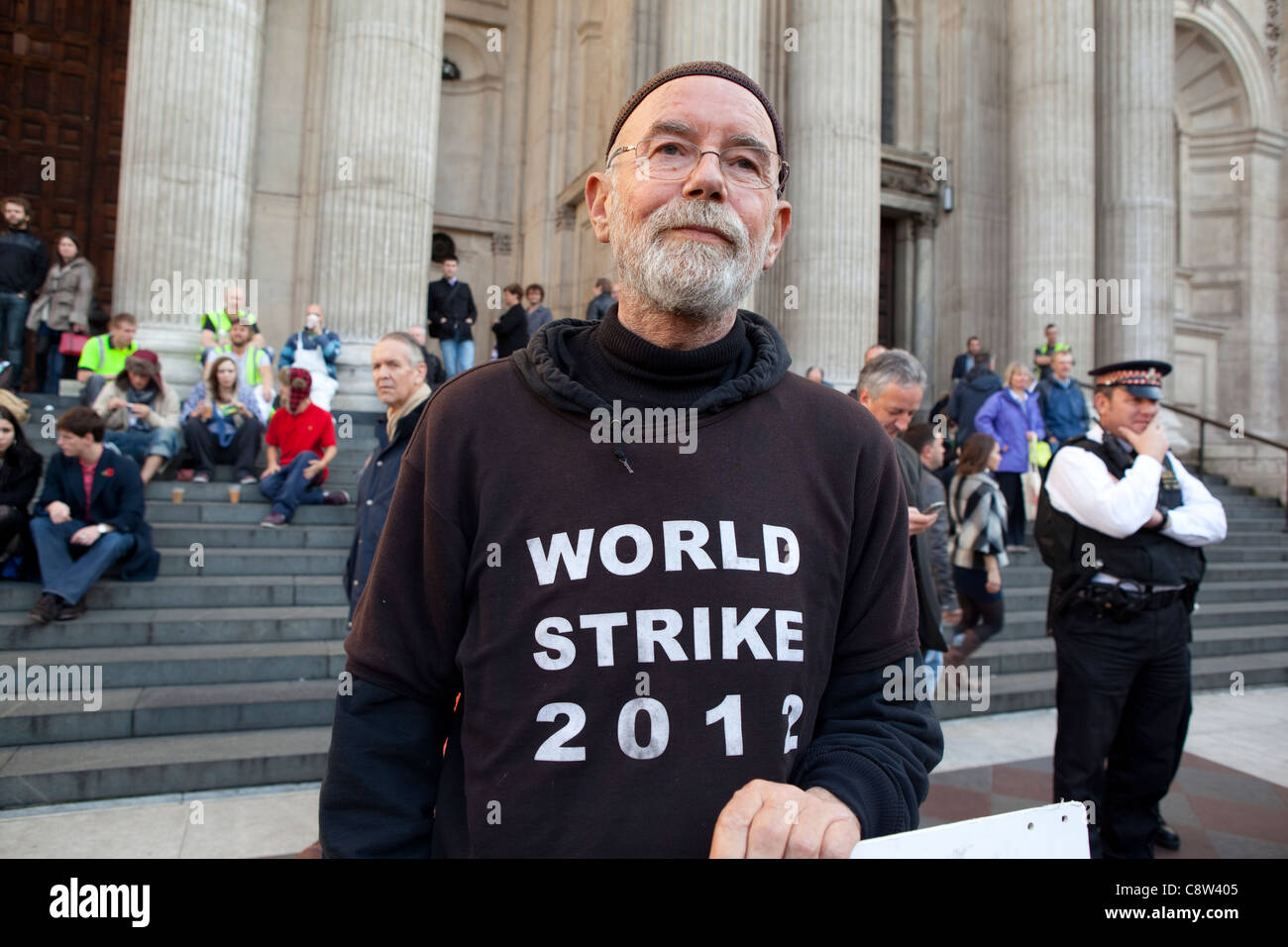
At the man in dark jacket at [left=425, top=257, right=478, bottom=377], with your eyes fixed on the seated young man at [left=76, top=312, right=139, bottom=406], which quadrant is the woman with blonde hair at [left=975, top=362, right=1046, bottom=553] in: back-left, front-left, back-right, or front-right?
back-left

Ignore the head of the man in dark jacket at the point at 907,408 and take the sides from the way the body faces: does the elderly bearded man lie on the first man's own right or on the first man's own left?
on the first man's own right

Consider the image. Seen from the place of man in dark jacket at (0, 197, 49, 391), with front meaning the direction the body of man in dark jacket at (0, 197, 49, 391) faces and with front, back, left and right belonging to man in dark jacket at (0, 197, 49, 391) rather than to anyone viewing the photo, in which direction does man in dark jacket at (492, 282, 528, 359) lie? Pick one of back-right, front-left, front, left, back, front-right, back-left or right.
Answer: left

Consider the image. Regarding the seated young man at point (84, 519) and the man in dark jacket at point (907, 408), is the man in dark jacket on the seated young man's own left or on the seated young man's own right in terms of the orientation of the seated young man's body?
on the seated young man's own left

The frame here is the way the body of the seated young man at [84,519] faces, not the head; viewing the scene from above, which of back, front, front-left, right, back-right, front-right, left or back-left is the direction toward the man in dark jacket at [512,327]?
back

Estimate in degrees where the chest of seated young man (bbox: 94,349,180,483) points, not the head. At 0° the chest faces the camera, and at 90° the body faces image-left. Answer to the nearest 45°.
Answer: approximately 0°

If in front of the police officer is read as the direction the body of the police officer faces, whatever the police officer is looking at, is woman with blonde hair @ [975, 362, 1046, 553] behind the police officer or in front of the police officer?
behind

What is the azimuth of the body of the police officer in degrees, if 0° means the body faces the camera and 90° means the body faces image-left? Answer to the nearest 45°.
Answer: approximately 315°
